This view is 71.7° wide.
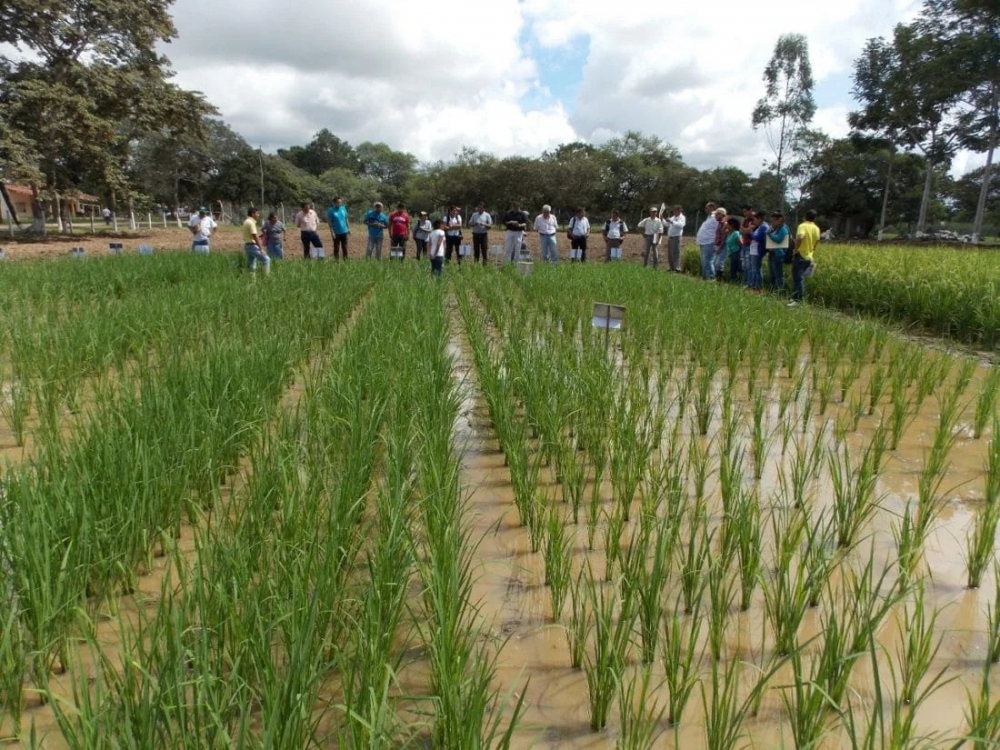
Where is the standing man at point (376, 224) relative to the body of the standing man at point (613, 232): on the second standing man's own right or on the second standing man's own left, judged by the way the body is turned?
on the second standing man's own right

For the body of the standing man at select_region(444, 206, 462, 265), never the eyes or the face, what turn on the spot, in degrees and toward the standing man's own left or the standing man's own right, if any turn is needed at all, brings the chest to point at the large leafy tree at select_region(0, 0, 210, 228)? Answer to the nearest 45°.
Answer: approximately 135° to the standing man's own right

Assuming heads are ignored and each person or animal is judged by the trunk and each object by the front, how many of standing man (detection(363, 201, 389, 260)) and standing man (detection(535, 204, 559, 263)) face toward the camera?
2

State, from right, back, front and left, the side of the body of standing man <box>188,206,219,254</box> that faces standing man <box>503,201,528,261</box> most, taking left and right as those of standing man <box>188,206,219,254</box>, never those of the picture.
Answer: left

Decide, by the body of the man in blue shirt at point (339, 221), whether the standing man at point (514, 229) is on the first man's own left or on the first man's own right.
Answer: on the first man's own left
